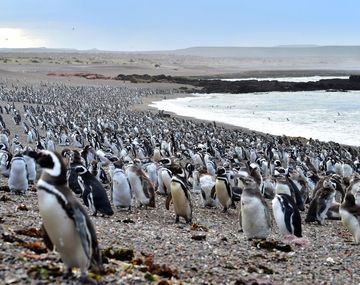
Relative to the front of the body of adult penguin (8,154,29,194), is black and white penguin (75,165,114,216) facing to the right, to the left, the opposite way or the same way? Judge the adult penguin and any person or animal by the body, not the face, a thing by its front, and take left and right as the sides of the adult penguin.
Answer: to the right

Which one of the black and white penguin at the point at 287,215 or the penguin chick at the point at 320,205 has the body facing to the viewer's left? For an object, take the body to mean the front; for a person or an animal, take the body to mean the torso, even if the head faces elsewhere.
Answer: the black and white penguin

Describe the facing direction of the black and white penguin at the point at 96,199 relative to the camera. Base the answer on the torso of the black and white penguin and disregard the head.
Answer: to the viewer's left

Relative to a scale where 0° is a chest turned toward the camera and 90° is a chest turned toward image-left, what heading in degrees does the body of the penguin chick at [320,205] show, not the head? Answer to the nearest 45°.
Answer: approximately 270°

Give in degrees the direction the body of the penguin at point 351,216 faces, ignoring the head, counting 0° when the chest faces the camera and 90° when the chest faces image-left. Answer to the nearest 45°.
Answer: approximately 45°

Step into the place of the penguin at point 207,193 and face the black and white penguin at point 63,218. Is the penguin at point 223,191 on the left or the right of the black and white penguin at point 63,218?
left

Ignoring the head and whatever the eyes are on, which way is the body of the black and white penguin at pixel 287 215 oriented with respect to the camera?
to the viewer's left

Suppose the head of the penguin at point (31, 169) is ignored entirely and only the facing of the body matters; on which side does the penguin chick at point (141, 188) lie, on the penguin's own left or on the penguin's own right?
on the penguin's own left

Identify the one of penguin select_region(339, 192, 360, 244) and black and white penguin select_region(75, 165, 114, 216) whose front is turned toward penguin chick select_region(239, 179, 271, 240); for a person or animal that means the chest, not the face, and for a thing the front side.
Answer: the penguin
